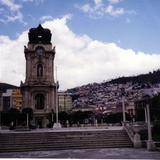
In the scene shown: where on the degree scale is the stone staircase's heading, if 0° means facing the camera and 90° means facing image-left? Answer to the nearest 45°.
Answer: approximately 0°

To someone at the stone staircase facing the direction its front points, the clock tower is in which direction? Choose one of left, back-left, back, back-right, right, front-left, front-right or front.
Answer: back

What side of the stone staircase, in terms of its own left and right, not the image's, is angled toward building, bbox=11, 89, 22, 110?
back
